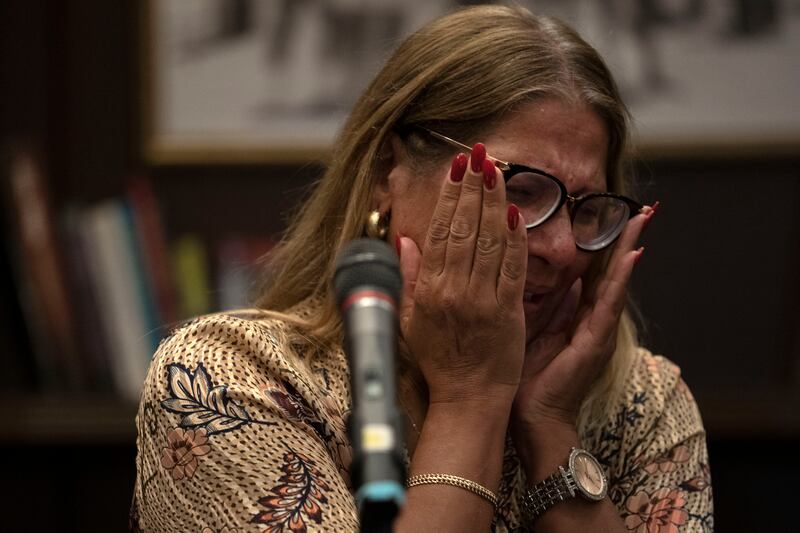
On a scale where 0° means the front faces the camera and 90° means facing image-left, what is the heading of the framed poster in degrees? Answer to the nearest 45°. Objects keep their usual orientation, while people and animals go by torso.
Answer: approximately 0°

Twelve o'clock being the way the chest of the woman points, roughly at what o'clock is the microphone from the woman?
The microphone is roughly at 2 o'clock from the woman.

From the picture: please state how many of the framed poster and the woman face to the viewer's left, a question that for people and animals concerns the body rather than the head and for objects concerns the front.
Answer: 0

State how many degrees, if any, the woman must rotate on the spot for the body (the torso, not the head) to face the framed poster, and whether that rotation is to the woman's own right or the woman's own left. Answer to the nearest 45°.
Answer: approximately 135° to the woman's own left

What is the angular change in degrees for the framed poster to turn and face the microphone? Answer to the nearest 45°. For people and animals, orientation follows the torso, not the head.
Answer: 0° — it already faces it

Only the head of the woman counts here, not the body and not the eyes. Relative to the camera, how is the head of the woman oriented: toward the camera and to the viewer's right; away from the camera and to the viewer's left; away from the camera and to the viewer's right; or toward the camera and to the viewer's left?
toward the camera and to the viewer's right

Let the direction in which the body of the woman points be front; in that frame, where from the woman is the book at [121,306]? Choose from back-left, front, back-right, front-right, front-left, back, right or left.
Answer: back
